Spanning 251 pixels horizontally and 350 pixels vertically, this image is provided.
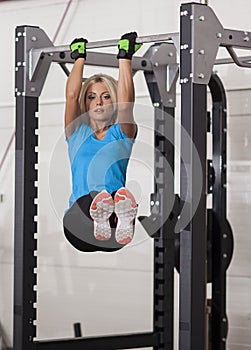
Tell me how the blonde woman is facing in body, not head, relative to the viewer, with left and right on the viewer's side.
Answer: facing the viewer
